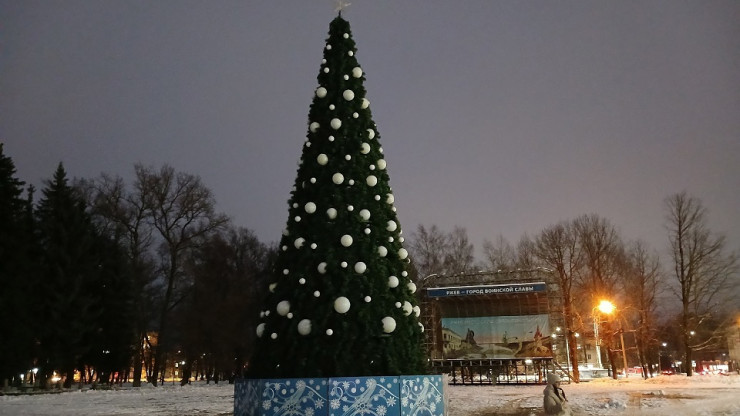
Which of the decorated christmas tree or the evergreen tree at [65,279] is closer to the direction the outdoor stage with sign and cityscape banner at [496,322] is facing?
the decorated christmas tree

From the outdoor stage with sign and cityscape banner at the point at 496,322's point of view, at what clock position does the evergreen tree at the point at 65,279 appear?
The evergreen tree is roughly at 2 o'clock from the outdoor stage with sign and cityscape banner.

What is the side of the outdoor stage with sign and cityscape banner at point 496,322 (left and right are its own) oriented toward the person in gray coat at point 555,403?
front

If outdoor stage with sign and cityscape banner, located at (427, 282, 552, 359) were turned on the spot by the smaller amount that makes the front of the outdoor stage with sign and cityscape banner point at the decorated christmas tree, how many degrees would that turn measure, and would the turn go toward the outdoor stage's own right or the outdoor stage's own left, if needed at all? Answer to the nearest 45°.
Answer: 0° — it already faces it

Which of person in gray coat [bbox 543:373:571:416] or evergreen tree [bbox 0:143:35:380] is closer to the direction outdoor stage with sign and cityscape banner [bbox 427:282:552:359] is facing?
the person in gray coat

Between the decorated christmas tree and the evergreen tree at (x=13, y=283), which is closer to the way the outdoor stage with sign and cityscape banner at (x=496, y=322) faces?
the decorated christmas tree

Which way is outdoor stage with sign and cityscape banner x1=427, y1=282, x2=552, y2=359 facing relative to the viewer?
toward the camera

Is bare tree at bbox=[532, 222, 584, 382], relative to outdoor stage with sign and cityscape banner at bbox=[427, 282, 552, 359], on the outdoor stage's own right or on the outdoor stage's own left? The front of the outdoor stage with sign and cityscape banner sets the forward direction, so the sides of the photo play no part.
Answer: on the outdoor stage's own left

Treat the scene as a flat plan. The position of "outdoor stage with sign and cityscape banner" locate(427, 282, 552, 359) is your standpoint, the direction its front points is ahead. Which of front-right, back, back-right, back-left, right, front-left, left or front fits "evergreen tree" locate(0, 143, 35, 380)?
front-right
